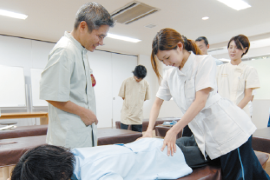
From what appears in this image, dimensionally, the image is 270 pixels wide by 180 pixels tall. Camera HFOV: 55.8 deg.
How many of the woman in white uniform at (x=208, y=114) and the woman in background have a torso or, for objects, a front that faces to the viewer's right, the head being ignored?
0

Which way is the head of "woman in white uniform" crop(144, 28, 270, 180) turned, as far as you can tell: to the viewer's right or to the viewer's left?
to the viewer's left

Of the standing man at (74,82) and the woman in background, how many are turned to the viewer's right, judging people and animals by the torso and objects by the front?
1

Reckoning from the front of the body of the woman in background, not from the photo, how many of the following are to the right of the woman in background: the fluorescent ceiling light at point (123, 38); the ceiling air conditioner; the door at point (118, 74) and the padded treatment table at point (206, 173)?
3

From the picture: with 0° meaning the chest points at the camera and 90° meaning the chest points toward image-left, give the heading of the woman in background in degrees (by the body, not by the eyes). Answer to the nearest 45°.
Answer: approximately 45°

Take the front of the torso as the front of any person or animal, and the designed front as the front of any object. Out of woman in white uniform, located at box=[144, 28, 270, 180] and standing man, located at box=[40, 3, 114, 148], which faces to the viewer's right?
the standing man

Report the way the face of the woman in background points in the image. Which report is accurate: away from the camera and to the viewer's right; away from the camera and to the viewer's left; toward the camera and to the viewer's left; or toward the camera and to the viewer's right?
toward the camera and to the viewer's left

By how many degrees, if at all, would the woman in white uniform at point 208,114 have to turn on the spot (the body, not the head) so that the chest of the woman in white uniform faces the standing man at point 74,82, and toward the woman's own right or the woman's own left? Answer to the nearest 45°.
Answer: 0° — they already face them

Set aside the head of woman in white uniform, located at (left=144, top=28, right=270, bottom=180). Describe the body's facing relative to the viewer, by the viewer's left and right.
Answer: facing the viewer and to the left of the viewer

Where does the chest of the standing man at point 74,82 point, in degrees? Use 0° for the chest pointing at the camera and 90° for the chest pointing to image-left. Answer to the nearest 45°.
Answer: approximately 270°
